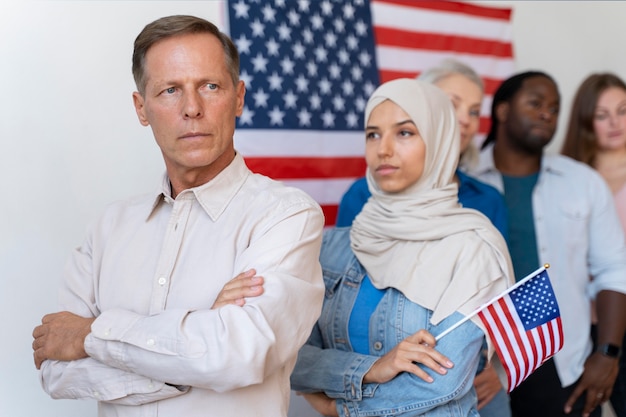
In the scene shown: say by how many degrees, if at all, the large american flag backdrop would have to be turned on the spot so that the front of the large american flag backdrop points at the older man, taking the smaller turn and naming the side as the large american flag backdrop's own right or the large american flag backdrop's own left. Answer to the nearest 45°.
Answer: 0° — it already faces them

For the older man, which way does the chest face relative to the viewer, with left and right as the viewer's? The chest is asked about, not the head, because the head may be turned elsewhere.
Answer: facing the viewer and to the left of the viewer

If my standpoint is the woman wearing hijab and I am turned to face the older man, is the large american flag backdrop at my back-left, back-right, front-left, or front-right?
back-right

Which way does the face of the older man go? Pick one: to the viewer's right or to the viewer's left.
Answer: to the viewer's right

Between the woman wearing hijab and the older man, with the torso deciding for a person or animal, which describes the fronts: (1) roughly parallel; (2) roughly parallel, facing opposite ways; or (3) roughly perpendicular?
roughly parallel

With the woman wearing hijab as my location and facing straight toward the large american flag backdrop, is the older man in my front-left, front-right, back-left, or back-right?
back-left

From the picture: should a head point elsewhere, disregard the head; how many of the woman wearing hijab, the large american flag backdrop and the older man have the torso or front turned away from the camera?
0

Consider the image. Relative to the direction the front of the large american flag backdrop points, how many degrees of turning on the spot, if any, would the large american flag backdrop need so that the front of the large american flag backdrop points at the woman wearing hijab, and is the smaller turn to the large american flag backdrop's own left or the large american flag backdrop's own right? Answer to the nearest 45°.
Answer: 0° — it already faces them

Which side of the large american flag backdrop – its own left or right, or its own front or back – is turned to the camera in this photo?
front

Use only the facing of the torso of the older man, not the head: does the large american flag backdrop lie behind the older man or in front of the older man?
behind

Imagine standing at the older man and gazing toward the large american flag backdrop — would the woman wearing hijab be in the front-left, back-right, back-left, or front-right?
front-right
